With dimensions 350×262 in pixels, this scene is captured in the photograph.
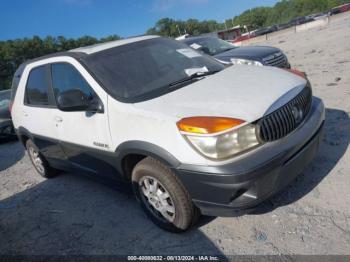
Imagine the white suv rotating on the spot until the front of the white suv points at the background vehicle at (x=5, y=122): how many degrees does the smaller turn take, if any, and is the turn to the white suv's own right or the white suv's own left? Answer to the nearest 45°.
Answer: approximately 180°

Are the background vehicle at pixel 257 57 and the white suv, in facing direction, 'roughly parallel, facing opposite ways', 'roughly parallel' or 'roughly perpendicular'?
roughly parallel

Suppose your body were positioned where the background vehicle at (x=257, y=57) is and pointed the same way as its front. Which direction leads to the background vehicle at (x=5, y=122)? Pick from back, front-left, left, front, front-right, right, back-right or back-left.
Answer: back-right

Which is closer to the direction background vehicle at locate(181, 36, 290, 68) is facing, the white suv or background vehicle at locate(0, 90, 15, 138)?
the white suv

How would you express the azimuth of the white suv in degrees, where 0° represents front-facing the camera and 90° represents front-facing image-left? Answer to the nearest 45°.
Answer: approximately 315°

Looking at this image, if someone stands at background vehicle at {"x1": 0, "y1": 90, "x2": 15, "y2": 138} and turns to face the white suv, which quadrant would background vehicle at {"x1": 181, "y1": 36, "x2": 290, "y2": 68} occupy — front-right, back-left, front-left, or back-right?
front-left

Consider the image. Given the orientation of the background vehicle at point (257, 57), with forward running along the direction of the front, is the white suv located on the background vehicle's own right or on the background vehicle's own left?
on the background vehicle's own right

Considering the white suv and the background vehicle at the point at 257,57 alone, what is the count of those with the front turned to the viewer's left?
0

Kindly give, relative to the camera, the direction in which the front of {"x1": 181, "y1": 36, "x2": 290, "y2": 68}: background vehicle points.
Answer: facing the viewer and to the right of the viewer

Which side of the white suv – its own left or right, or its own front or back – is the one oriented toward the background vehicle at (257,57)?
left
